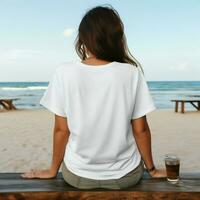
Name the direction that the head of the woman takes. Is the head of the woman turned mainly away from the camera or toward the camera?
away from the camera

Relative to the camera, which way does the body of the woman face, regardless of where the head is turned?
away from the camera
